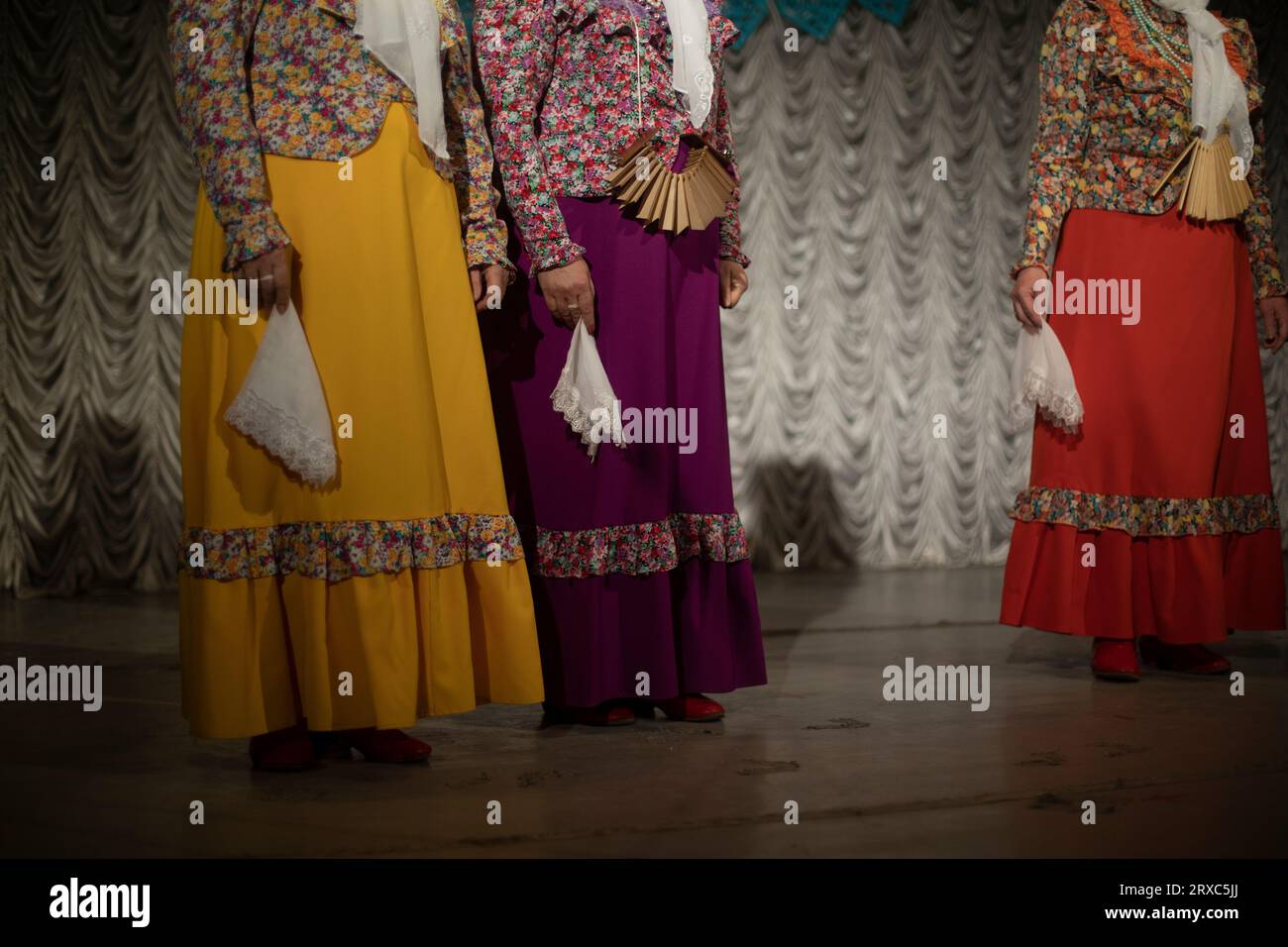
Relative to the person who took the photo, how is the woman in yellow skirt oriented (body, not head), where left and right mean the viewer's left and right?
facing the viewer and to the right of the viewer

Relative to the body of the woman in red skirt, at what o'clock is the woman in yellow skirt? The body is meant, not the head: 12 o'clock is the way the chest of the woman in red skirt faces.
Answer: The woman in yellow skirt is roughly at 3 o'clock from the woman in red skirt.

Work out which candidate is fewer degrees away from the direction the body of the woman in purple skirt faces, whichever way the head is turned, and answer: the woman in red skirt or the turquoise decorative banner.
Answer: the woman in red skirt

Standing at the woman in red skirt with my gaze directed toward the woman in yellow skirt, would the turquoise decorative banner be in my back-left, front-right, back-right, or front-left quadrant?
back-right

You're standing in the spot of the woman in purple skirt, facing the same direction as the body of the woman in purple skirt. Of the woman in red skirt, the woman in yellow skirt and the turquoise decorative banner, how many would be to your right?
1

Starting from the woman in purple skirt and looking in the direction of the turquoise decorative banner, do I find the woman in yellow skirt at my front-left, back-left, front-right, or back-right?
back-left

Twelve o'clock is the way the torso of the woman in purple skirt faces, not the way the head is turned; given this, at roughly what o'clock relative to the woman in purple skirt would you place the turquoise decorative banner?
The turquoise decorative banner is roughly at 8 o'clock from the woman in purple skirt.

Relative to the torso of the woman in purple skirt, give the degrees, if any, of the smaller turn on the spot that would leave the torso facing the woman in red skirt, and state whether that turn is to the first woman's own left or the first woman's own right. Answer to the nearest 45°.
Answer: approximately 90° to the first woman's own left

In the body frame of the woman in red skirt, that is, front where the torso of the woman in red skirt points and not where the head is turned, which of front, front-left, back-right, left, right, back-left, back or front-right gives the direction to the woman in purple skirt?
right

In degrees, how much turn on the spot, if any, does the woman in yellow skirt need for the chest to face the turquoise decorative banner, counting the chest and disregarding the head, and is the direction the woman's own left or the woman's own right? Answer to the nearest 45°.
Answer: approximately 90° to the woman's own left
